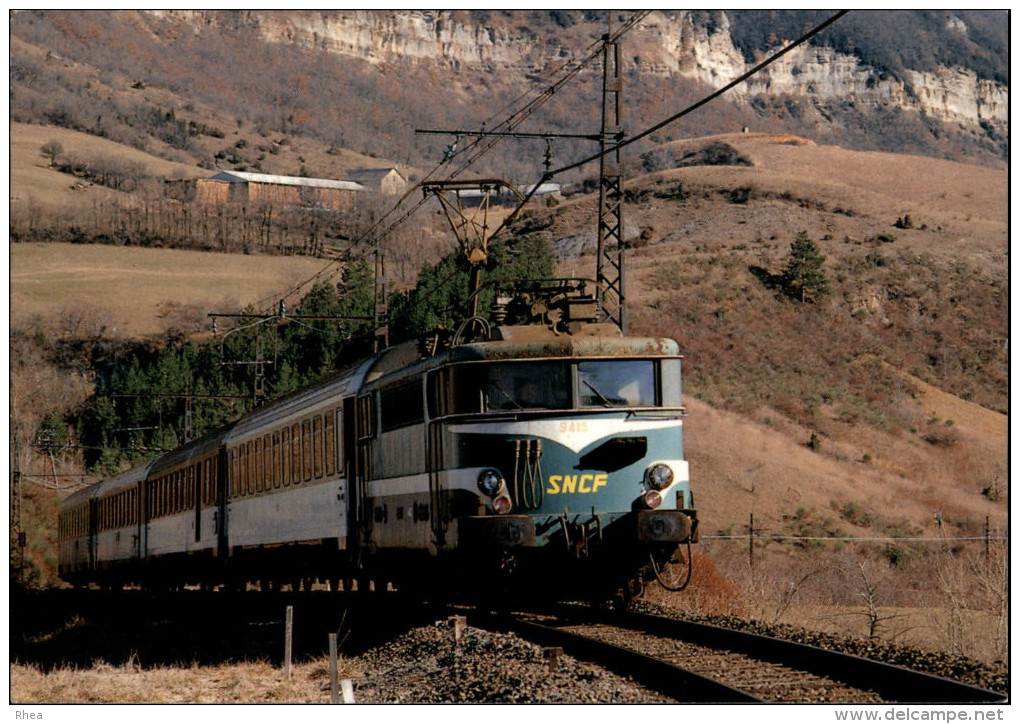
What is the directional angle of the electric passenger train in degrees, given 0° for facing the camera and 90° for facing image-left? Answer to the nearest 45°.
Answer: approximately 315°

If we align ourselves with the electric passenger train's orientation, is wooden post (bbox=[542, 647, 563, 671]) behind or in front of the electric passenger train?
in front
